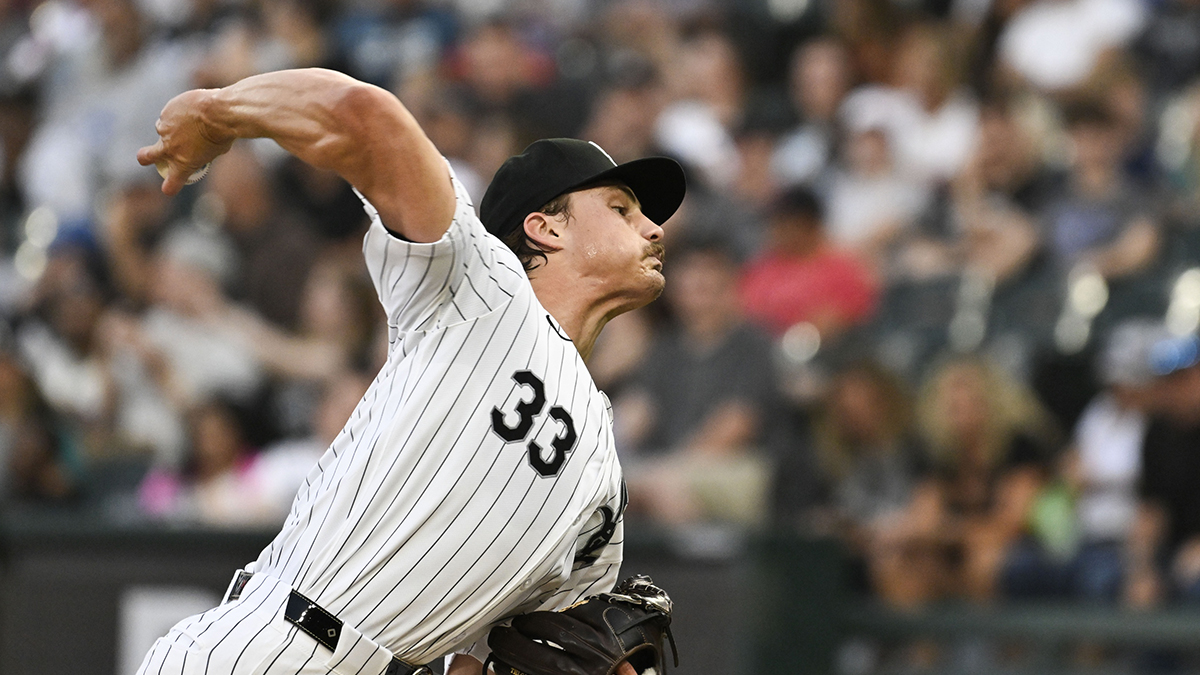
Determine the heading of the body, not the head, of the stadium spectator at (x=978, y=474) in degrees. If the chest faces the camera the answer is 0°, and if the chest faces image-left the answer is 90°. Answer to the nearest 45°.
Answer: approximately 0°

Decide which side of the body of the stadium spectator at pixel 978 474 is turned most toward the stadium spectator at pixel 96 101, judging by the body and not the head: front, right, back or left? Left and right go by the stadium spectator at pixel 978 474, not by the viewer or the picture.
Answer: right

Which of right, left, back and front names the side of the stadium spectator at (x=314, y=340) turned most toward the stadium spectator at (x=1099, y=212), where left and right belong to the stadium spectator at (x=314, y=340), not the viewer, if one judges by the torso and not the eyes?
left

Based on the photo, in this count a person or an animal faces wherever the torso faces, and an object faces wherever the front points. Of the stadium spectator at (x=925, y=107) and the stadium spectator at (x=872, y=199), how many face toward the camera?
2

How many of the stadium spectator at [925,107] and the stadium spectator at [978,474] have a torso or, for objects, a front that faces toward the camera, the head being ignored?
2
